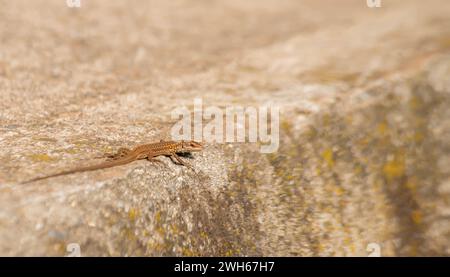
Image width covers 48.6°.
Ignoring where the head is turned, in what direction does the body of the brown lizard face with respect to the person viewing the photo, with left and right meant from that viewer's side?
facing to the right of the viewer
